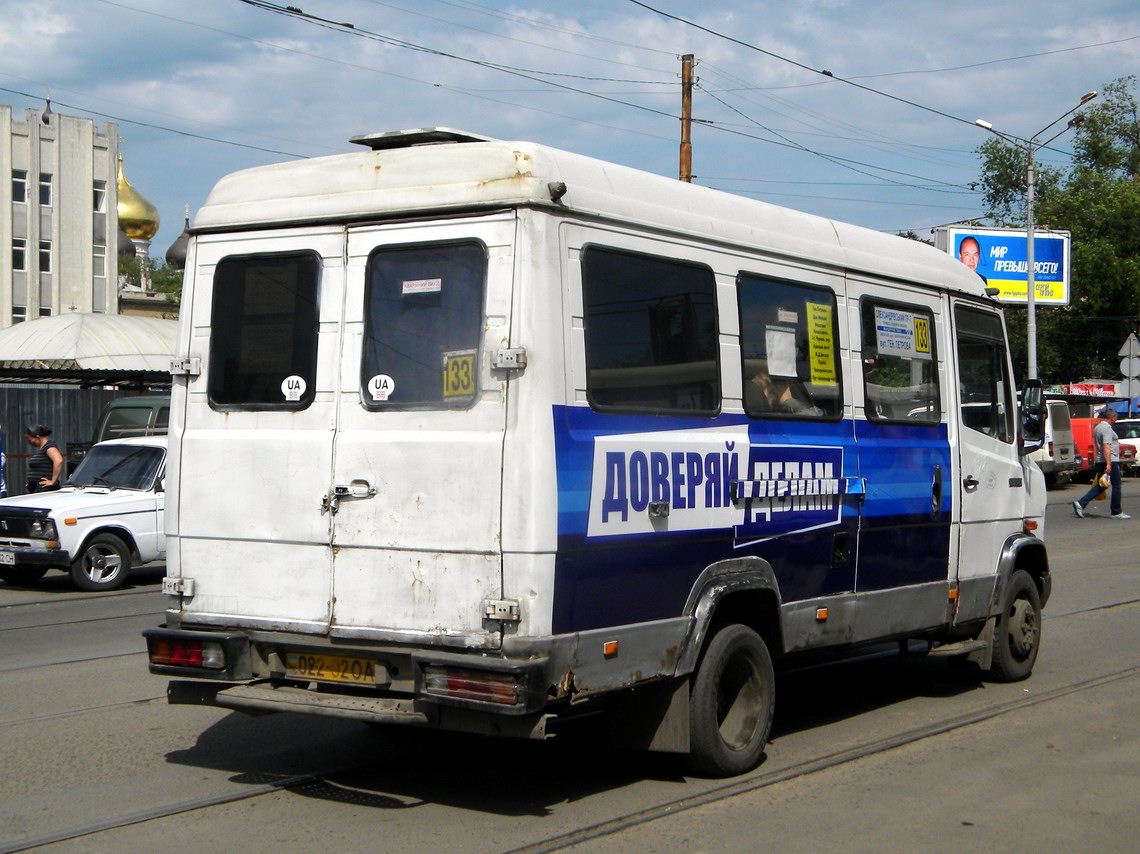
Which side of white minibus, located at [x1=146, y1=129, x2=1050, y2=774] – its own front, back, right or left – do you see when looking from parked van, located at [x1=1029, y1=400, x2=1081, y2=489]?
front

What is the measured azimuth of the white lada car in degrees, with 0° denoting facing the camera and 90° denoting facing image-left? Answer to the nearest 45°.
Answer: approximately 45°

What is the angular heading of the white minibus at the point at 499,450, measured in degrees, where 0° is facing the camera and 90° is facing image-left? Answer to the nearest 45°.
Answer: approximately 225°

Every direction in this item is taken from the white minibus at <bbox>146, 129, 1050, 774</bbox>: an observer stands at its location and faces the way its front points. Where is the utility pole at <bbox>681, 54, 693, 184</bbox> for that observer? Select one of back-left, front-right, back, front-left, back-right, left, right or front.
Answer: front-left

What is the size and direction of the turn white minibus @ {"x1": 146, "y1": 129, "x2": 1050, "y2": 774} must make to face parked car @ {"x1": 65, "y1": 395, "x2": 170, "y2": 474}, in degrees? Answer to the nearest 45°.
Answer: approximately 90° to its left

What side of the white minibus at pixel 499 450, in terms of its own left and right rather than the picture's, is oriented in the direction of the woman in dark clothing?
left

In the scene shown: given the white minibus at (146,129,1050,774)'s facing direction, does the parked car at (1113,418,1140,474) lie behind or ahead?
ahead
